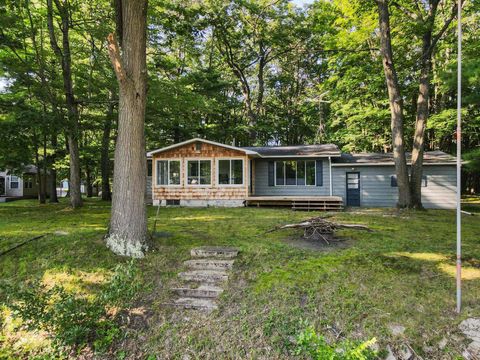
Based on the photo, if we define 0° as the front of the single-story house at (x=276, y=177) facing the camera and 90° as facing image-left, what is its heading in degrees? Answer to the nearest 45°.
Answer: approximately 0°

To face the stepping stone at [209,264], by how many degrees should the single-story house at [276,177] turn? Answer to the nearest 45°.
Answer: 0° — it already faces it

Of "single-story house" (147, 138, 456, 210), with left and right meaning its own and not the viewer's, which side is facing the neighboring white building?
right

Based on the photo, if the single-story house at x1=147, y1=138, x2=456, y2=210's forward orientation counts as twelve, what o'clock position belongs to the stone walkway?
The stone walkway is roughly at 12 o'clock from the single-story house.

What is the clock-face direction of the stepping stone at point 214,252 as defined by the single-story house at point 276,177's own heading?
The stepping stone is roughly at 12 o'clock from the single-story house.

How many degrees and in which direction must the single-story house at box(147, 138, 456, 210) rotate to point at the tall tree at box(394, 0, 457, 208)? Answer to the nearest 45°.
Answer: approximately 90° to its left

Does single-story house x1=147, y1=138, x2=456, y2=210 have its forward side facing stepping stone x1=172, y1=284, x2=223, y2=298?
yes

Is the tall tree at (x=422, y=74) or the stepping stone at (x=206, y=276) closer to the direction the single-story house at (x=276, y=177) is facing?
the stepping stone

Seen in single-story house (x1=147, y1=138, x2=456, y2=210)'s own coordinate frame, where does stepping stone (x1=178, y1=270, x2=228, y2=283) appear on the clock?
The stepping stone is roughly at 12 o'clock from the single-story house.

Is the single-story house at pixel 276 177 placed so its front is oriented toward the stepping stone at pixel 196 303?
yes

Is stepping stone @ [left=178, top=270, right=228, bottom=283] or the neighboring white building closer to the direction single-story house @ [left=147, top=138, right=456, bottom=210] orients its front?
the stepping stone
